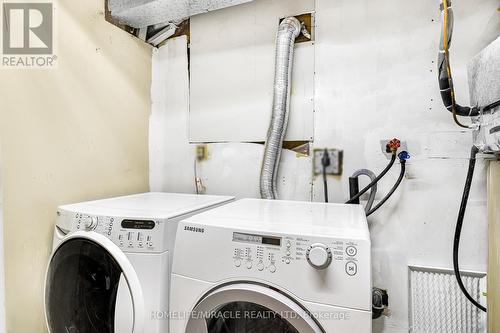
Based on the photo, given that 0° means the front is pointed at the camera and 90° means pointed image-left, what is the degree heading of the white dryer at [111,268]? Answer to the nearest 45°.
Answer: approximately 45°

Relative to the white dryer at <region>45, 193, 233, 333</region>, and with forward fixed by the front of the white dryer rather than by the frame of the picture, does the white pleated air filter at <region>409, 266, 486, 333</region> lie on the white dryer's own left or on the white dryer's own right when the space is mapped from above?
on the white dryer's own left

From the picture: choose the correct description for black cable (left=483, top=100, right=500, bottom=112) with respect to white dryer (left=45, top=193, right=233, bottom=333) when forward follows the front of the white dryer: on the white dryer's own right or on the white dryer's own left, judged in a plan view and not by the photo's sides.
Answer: on the white dryer's own left

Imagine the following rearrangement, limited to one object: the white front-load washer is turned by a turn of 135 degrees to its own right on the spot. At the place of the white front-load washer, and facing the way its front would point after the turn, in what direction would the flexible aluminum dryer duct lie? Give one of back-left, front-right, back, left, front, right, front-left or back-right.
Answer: front-right

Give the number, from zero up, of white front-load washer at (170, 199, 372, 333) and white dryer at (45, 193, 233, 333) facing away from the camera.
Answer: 0

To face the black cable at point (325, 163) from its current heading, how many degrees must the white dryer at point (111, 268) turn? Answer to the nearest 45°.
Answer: approximately 135° to its left

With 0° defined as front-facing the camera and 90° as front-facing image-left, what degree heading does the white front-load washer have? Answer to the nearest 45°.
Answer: approximately 0°
